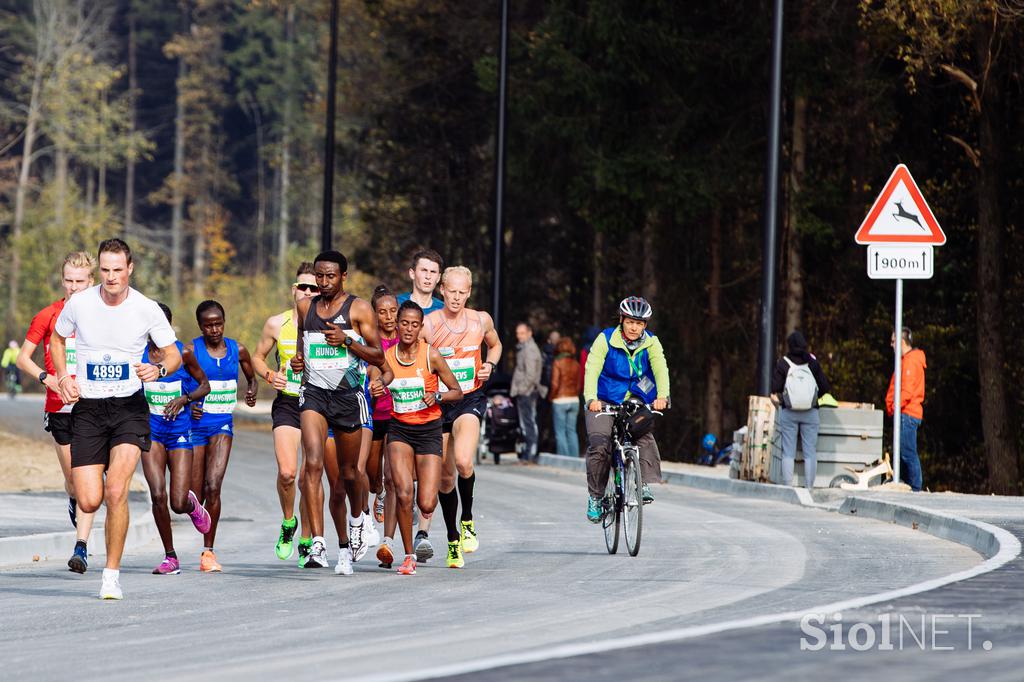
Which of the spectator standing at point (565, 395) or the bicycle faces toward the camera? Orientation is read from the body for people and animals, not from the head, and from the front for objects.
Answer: the bicycle

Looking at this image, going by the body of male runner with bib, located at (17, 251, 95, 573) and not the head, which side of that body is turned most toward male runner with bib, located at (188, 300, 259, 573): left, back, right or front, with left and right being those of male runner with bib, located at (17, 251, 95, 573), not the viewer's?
left

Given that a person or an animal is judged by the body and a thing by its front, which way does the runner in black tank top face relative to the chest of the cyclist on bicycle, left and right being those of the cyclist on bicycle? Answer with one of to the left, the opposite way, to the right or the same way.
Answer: the same way

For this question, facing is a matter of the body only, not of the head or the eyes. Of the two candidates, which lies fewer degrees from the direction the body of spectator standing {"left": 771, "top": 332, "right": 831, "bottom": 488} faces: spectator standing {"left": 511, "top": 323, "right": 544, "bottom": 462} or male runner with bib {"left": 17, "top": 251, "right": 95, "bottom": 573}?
the spectator standing

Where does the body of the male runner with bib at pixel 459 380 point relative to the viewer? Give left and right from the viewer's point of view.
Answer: facing the viewer

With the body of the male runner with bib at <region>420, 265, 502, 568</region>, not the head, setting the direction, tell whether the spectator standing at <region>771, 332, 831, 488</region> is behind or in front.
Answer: behind

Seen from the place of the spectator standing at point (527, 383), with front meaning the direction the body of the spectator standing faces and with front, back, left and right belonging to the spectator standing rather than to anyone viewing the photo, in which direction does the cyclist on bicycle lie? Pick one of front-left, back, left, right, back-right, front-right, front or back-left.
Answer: left

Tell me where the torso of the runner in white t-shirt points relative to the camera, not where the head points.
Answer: toward the camera

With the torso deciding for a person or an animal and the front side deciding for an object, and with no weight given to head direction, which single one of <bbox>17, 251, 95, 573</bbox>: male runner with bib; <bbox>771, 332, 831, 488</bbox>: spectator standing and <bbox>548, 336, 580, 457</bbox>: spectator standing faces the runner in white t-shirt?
the male runner with bib

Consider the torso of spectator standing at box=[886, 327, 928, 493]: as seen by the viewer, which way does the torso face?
to the viewer's left

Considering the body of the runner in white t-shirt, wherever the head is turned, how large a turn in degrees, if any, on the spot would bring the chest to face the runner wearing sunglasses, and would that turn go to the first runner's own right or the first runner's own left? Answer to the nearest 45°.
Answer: approximately 135° to the first runner's own left

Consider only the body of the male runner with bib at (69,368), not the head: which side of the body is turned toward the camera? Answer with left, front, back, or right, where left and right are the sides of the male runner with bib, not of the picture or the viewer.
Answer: front

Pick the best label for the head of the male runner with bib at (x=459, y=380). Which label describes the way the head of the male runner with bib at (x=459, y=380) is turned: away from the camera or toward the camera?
toward the camera

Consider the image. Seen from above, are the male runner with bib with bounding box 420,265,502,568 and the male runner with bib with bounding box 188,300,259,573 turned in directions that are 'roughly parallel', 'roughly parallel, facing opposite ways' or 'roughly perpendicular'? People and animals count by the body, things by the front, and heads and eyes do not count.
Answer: roughly parallel

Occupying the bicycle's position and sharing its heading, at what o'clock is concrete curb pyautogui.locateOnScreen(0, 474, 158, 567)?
The concrete curb is roughly at 3 o'clock from the bicycle.
